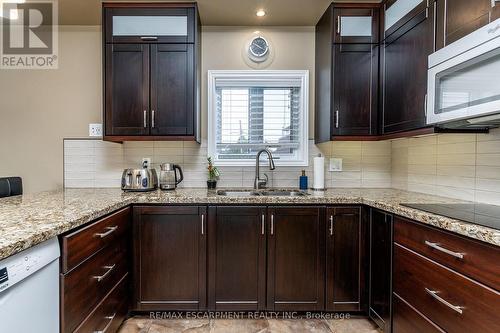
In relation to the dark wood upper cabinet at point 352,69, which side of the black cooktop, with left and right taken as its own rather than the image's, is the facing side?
right

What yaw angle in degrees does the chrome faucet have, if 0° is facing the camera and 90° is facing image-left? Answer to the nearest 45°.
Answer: approximately 315°

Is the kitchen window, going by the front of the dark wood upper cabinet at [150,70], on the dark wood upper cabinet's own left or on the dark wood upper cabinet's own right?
on the dark wood upper cabinet's own left

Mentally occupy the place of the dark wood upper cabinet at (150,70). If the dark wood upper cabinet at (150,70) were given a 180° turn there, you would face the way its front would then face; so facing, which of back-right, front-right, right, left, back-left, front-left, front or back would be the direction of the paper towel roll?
right

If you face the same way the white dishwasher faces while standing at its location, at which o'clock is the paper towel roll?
The paper towel roll is roughly at 10 o'clock from the white dishwasher.

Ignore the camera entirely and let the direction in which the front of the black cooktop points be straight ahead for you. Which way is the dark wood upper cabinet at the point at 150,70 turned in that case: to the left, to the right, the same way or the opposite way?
to the left

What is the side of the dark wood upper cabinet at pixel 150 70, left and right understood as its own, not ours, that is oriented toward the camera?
front

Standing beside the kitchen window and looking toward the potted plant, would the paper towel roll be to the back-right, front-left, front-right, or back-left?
back-left

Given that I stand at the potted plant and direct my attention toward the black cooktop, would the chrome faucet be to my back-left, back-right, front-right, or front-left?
front-left

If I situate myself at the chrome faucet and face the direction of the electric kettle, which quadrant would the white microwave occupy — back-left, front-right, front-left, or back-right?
back-left
